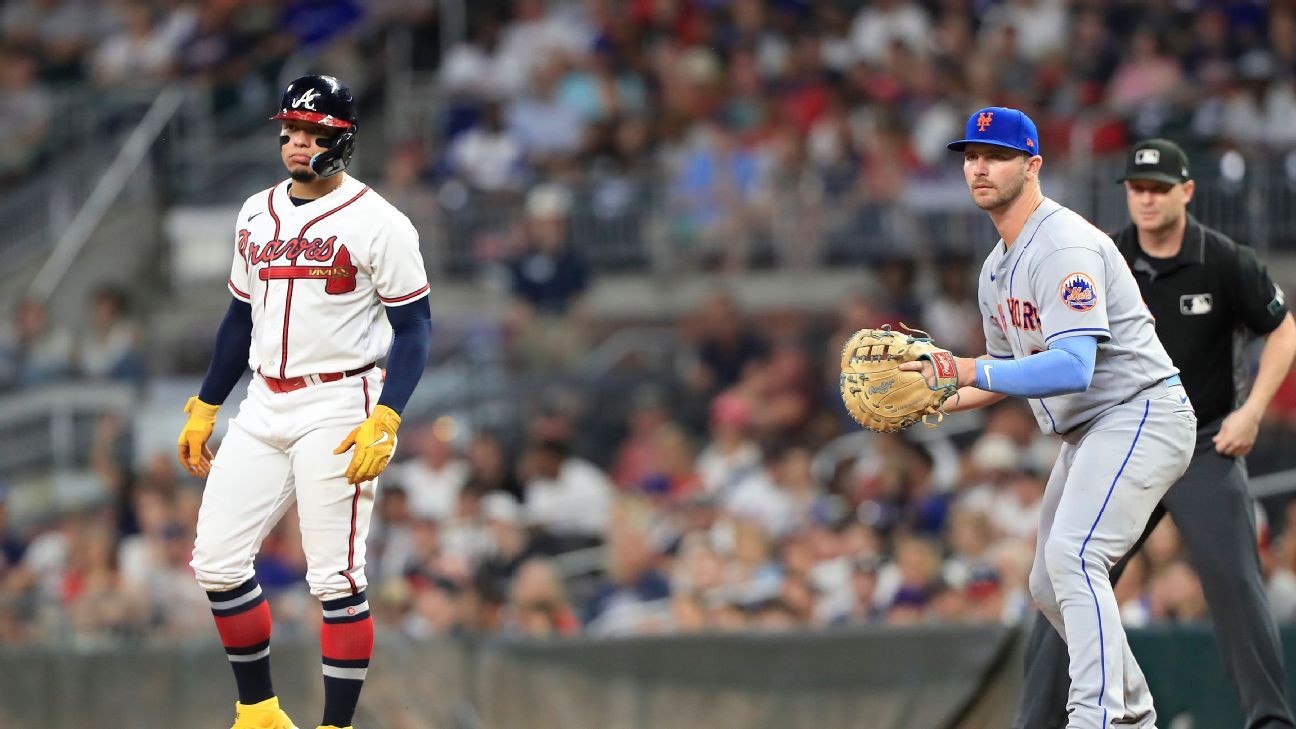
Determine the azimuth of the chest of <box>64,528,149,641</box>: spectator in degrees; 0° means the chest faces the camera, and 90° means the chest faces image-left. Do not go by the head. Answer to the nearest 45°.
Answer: approximately 0°

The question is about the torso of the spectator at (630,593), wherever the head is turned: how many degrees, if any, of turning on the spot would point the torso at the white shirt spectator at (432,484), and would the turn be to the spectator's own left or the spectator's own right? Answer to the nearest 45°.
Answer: approximately 135° to the spectator's own right

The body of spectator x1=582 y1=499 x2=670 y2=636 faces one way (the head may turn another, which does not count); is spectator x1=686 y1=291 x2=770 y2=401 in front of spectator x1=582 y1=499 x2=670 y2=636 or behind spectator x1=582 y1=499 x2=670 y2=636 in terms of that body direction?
behind

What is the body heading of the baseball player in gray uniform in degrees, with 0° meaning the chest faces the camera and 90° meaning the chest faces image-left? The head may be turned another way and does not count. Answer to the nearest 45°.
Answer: approximately 45°

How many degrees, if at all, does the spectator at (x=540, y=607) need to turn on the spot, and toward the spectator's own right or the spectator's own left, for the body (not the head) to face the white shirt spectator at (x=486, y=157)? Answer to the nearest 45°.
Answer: approximately 180°
